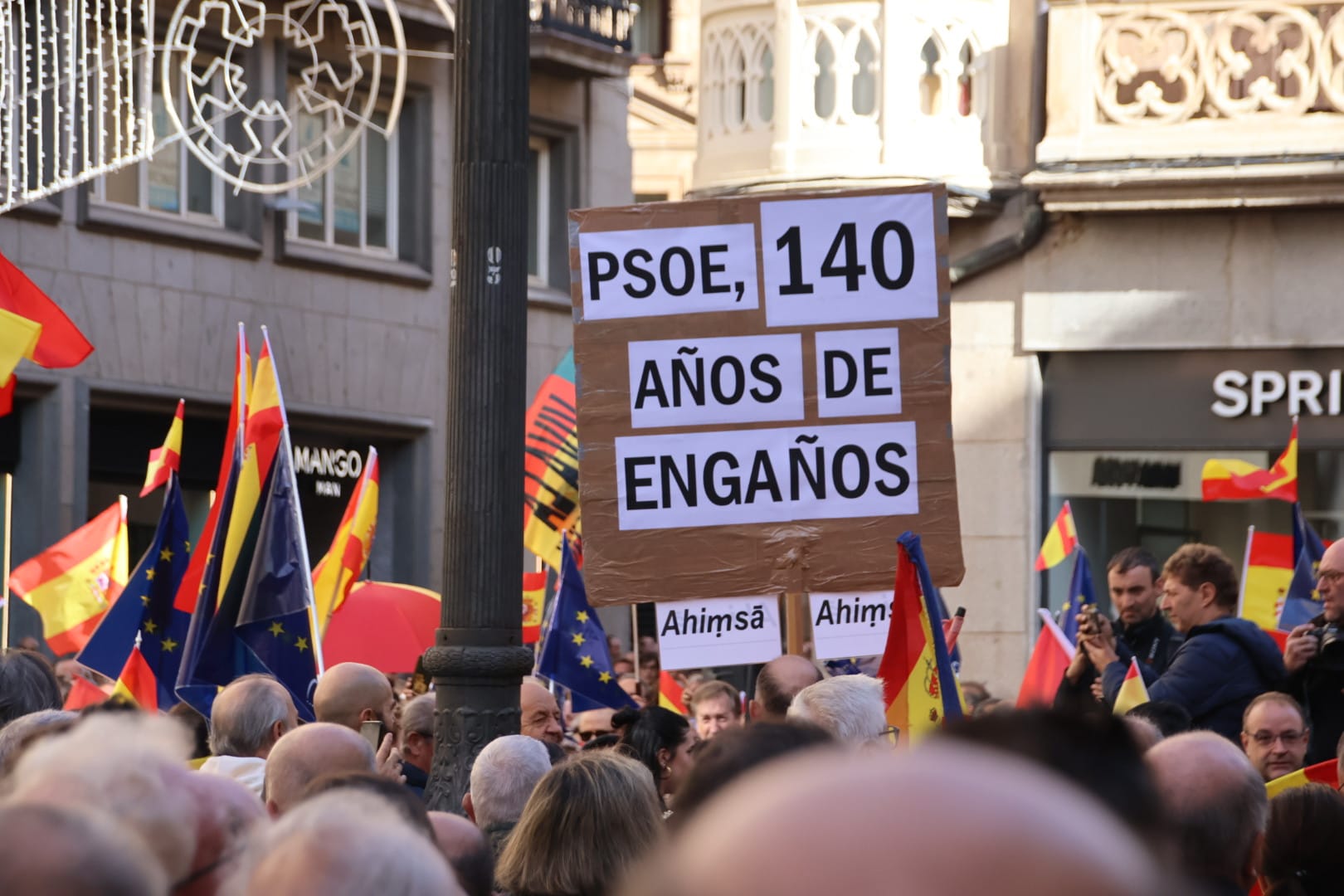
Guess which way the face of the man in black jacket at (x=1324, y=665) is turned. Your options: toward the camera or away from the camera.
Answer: toward the camera

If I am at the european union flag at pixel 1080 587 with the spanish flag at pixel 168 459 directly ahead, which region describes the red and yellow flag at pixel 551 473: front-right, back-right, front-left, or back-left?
front-right

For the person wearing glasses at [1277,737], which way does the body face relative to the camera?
toward the camera

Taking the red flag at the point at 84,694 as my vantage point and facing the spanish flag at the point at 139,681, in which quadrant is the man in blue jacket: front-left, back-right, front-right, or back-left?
front-left

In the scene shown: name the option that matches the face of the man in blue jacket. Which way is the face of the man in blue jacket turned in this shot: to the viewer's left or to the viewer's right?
to the viewer's left

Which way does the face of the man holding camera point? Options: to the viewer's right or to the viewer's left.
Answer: to the viewer's left

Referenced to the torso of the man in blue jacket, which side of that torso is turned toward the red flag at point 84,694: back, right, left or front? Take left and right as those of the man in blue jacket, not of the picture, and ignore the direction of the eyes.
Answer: front

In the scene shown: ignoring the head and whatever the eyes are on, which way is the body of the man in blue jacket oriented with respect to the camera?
to the viewer's left

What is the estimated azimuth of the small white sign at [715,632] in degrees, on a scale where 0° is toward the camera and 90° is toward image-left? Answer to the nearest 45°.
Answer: approximately 0°

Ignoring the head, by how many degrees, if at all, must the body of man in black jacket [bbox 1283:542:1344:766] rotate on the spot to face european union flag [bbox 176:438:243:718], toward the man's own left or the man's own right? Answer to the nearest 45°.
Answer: approximately 45° to the man's own right

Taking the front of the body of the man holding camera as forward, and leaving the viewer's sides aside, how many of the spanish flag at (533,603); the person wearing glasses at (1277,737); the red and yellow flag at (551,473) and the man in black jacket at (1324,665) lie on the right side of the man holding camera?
2

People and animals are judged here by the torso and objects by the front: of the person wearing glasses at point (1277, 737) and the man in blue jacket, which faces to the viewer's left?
the man in blue jacket

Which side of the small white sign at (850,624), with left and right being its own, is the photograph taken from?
front

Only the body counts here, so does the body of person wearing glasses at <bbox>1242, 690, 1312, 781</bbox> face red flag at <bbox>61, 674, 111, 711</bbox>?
no

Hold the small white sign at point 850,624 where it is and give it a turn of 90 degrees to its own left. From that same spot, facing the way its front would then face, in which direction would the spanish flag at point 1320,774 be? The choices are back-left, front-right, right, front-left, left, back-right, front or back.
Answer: front-right

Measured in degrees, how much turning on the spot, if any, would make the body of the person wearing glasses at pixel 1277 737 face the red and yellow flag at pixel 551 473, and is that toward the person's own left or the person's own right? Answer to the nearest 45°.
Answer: approximately 135° to the person's own right

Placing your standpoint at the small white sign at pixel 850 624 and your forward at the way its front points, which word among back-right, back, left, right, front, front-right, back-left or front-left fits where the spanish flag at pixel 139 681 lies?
right

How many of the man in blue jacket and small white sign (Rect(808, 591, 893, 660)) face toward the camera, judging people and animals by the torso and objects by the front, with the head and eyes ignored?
1

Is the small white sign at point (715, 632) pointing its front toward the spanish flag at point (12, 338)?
no
